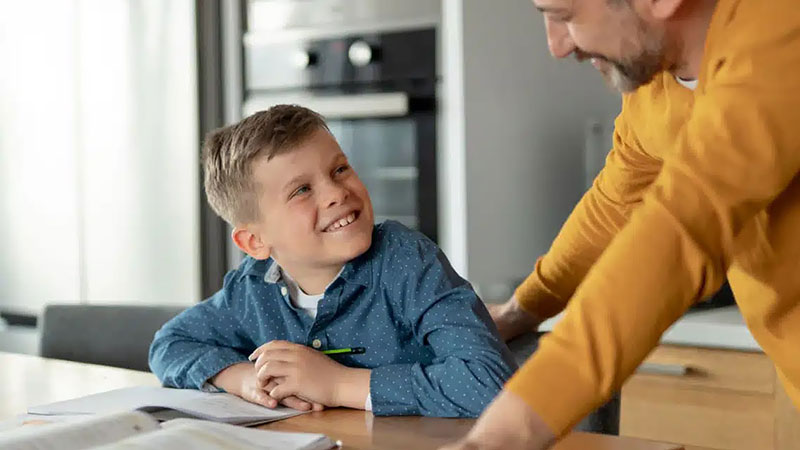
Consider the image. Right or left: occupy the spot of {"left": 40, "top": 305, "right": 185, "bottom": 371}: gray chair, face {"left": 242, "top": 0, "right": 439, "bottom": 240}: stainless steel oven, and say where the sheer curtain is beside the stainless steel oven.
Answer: left

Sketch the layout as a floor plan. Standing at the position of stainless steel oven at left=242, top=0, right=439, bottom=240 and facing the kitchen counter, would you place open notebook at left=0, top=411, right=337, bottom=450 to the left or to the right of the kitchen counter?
right

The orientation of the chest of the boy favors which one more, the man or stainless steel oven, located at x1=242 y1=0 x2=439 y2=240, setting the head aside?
the man

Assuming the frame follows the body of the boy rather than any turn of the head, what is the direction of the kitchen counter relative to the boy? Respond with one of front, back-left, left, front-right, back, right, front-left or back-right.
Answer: back-left

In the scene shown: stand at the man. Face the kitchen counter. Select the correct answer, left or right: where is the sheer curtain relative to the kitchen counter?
left

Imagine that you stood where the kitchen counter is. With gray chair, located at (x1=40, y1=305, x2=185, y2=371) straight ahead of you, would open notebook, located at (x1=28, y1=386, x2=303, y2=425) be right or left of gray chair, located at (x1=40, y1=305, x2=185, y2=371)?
left

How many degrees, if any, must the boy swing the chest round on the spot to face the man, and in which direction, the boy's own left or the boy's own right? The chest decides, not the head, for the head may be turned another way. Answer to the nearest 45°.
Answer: approximately 45° to the boy's own left

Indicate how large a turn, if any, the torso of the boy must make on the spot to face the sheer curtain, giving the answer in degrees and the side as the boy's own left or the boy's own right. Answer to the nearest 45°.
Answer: approximately 180°

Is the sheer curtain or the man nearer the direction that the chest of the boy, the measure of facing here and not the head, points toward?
the man

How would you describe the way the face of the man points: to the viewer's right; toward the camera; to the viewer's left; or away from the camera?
to the viewer's left

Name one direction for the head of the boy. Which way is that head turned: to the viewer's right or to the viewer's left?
to the viewer's right

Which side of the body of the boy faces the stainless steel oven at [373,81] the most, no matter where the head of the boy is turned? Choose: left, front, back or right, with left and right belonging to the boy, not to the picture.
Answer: back

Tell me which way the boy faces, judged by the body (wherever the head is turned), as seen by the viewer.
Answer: toward the camera
